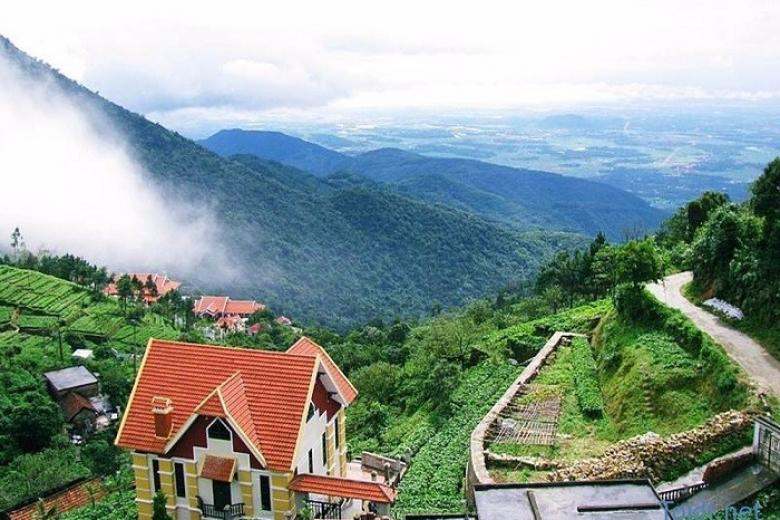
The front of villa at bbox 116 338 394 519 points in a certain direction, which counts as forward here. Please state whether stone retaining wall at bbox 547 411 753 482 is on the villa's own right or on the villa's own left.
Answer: on the villa's own left

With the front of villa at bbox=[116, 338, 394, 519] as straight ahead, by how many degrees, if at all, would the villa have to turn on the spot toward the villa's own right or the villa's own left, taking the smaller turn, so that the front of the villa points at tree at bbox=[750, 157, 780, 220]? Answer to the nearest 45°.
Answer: approximately 90° to the villa's own left

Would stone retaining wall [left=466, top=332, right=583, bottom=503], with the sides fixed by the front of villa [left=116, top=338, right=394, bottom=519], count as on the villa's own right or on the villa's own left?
on the villa's own left

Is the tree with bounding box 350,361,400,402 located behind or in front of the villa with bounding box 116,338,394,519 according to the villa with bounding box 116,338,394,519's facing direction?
behind

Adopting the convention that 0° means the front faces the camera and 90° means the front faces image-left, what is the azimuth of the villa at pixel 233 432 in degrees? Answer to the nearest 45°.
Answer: approximately 0°

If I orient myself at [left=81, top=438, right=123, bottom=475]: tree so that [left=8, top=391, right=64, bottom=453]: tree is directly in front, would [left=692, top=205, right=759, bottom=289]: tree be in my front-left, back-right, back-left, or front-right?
back-right

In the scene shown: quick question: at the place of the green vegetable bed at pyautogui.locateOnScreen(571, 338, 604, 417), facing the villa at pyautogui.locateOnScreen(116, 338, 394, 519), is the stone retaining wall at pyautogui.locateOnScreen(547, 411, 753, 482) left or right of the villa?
left
